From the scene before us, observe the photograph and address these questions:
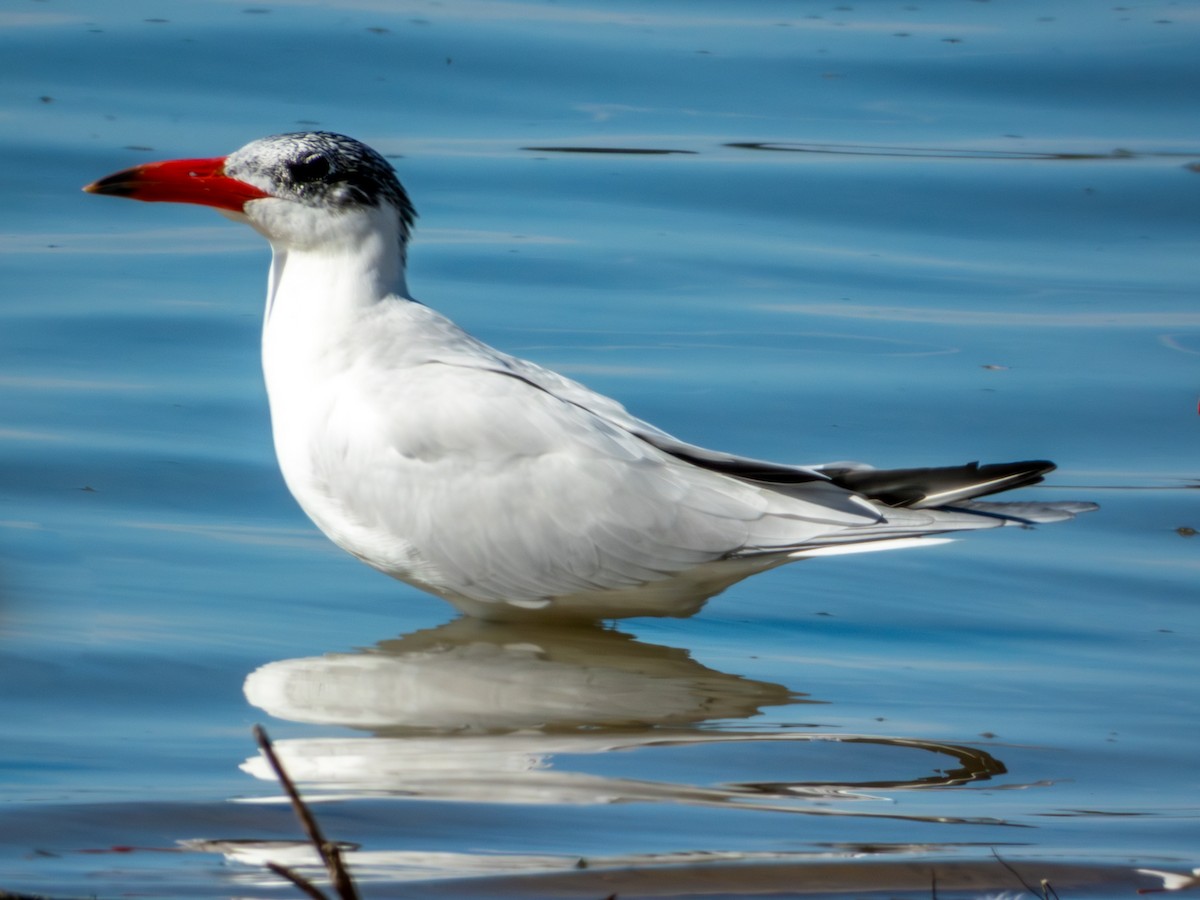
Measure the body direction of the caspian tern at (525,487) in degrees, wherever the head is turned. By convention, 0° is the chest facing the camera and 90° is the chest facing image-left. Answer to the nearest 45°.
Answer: approximately 90°

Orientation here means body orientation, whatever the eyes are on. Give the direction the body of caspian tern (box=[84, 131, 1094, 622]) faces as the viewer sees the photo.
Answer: to the viewer's left
